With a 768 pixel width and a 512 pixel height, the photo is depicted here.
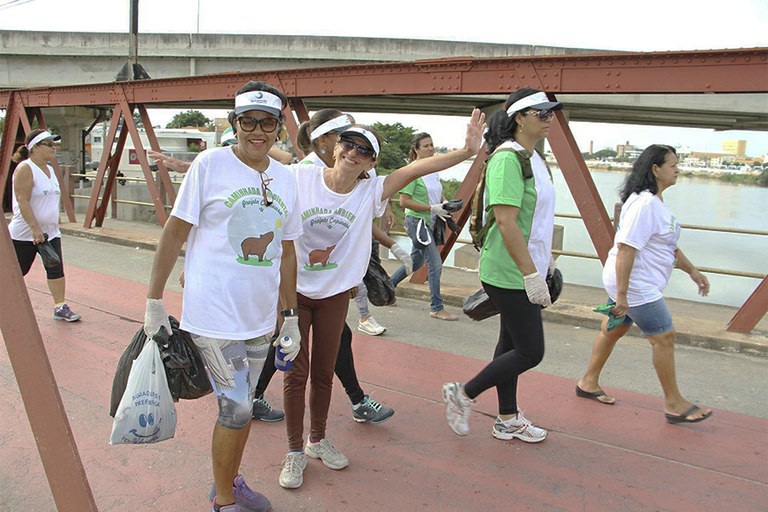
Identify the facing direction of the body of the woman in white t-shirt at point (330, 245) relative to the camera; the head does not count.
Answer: toward the camera

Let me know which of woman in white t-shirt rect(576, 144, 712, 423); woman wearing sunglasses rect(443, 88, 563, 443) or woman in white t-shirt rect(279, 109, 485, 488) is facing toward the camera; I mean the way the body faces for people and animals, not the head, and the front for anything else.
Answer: woman in white t-shirt rect(279, 109, 485, 488)

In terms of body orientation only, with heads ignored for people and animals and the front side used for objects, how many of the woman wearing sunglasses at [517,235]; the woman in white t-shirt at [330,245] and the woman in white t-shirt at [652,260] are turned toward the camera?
1

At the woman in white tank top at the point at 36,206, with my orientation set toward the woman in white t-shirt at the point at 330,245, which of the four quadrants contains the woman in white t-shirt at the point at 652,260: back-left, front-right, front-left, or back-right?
front-left

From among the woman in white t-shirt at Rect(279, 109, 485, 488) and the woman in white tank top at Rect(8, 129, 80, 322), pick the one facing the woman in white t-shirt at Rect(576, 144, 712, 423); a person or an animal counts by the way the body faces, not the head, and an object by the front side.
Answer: the woman in white tank top

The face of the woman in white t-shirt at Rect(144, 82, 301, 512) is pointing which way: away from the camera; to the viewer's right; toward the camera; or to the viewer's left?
toward the camera

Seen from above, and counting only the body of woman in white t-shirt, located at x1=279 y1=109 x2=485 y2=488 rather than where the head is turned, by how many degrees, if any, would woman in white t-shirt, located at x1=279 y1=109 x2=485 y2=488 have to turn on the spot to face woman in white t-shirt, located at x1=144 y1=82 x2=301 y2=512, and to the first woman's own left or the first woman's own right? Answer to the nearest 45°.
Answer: approximately 45° to the first woman's own right

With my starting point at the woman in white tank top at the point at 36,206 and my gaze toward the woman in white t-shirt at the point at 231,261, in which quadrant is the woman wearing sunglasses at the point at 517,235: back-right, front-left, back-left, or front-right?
front-left

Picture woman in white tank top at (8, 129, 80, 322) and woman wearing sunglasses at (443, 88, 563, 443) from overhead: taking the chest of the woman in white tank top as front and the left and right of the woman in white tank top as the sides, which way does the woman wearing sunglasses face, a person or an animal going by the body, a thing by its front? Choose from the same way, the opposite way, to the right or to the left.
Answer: the same way

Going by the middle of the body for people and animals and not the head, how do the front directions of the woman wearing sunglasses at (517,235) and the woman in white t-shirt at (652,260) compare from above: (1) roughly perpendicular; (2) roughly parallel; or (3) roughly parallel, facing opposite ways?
roughly parallel

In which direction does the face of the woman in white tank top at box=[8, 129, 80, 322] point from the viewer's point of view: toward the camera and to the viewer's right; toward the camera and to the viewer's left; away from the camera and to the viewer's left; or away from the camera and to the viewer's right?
toward the camera and to the viewer's right
